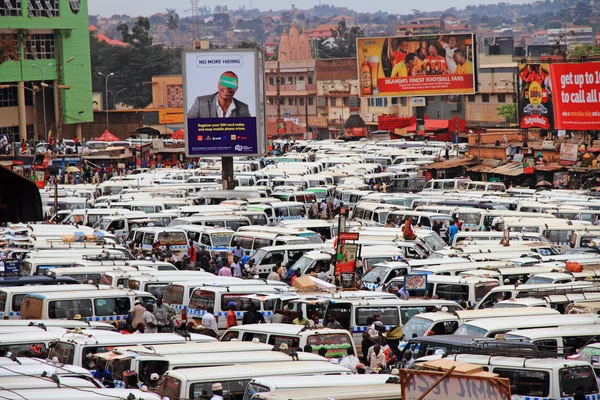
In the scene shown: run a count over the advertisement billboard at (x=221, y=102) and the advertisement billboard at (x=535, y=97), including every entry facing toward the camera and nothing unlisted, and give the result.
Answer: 2

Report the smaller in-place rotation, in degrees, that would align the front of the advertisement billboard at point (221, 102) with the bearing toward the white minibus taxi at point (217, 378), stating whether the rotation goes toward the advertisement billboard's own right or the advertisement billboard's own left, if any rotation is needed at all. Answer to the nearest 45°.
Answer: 0° — it already faces it

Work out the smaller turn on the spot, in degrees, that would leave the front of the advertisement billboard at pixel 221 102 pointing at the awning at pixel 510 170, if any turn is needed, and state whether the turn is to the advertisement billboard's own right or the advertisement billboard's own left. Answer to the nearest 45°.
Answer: approximately 90° to the advertisement billboard's own left

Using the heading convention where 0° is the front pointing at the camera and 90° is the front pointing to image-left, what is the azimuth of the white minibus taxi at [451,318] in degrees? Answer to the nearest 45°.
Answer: approximately 45°

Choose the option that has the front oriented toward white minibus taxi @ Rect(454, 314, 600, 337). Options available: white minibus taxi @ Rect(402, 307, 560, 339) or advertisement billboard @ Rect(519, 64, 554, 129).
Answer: the advertisement billboard

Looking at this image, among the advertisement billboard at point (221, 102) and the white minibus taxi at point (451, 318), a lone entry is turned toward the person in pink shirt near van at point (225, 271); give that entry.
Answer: the advertisement billboard

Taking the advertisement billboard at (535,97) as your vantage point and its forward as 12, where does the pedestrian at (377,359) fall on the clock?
The pedestrian is roughly at 12 o'clock from the advertisement billboard.

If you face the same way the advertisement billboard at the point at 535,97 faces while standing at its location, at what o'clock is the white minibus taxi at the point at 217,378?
The white minibus taxi is roughly at 12 o'clock from the advertisement billboard.

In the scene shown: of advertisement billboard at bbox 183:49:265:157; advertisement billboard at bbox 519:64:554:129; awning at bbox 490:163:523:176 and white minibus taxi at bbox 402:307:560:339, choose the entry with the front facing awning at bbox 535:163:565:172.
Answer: advertisement billboard at bbox 519:64:554:129

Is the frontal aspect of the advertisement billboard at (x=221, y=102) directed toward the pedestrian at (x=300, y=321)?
yes
